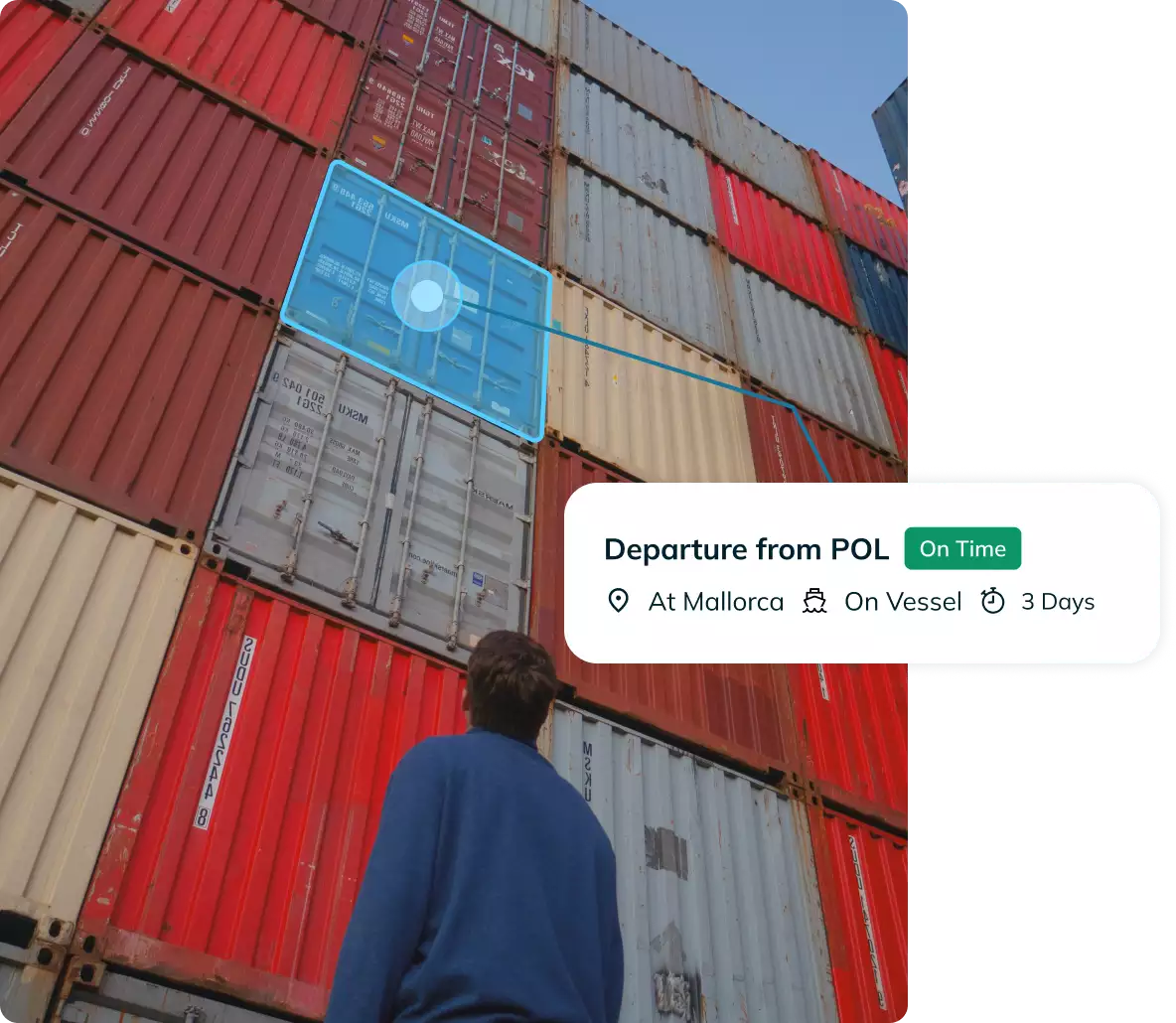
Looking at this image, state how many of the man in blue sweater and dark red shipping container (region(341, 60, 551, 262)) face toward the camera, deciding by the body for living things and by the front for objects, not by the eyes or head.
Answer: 1

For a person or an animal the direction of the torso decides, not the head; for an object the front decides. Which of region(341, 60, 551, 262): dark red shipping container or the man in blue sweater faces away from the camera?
the man in blue sweater

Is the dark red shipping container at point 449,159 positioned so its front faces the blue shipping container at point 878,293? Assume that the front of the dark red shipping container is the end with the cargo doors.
no

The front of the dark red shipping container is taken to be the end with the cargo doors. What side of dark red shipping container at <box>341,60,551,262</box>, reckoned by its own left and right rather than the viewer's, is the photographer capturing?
front

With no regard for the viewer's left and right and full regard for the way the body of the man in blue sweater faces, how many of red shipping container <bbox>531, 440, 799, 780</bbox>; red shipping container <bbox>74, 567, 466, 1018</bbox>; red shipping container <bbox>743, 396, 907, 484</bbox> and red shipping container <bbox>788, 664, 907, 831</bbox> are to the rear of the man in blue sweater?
0

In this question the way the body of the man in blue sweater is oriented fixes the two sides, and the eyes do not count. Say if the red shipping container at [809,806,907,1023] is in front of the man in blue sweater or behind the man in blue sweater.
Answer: in front

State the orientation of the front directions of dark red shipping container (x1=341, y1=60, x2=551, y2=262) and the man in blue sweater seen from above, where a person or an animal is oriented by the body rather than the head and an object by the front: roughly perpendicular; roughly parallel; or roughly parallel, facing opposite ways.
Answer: roughly parallel, facing opposite ways

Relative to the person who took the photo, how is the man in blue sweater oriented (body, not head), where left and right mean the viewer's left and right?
facing away from the viewer

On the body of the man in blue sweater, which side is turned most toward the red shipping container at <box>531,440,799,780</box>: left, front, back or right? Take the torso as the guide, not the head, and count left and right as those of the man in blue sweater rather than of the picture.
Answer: front

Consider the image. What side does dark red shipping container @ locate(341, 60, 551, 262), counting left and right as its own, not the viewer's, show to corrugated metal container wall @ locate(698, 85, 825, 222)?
left
